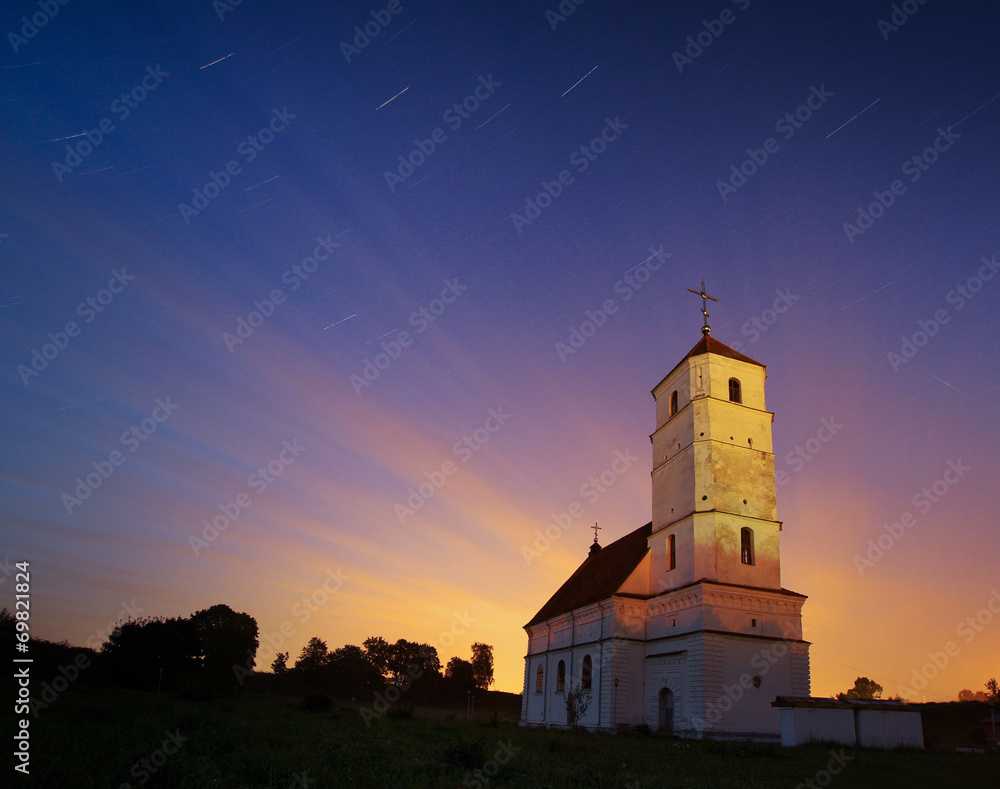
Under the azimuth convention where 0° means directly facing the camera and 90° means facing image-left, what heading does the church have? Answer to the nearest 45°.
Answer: approximately 315°
